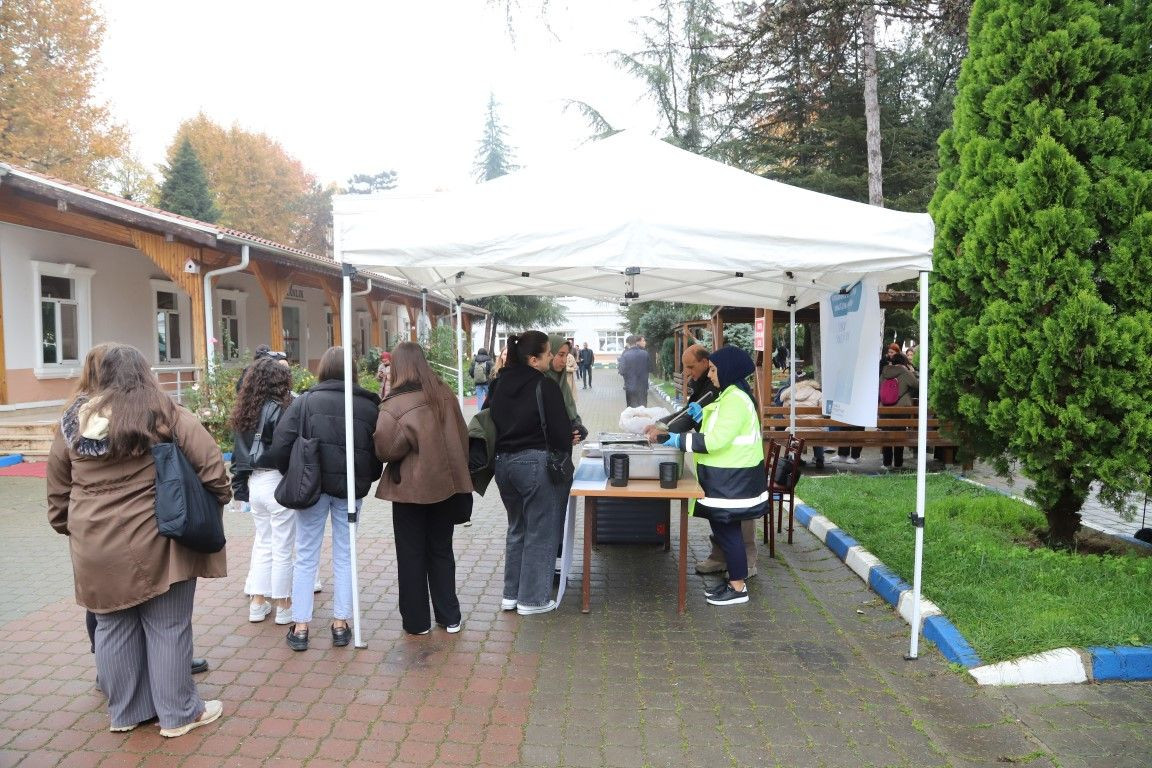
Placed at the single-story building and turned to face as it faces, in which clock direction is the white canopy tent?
The white canopy tent is roughly at 1 o'clock from the single-story building.

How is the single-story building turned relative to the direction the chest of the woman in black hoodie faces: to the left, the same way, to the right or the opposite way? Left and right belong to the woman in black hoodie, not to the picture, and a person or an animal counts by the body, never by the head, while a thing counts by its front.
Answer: to the right

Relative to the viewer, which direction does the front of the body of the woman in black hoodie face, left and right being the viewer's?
facing away from the viewer and to the right of the viewer

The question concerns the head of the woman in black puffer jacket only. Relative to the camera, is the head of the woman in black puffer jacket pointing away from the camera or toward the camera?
away from the camera

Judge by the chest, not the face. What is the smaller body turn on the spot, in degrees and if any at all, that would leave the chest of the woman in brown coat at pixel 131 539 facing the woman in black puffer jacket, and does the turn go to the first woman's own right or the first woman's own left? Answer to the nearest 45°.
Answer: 0° — they already face them

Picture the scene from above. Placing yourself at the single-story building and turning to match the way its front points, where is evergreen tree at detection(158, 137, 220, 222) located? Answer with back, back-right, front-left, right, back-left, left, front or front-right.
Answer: back-left

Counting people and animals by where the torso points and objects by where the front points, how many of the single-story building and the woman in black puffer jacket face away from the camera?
1

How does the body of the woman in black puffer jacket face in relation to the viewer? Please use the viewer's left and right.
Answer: facing away from the viewer

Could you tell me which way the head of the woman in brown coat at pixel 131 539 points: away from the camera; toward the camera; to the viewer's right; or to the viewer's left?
away from the camera

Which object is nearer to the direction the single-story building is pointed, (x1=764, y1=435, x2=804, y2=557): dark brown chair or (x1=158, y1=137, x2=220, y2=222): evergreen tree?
the dark brown chair

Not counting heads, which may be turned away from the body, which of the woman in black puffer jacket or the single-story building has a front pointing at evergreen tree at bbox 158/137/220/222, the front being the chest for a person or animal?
the woman in black puffer jacket

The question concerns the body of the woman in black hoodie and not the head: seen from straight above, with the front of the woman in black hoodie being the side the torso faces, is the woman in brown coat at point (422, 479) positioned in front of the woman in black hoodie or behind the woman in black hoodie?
behind

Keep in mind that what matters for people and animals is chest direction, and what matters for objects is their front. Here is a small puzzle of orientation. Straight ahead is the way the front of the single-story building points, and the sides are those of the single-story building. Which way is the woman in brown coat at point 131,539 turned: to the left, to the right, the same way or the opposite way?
to the left

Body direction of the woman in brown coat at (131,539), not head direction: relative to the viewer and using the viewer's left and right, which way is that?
facing away from the viewer and to the right of the viewer
